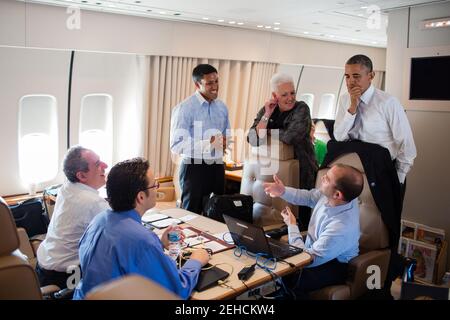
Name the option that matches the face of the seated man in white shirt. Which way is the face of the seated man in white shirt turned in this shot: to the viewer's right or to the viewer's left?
to the viewer's right

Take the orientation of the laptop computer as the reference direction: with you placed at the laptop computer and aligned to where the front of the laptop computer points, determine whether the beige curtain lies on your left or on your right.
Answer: on your left

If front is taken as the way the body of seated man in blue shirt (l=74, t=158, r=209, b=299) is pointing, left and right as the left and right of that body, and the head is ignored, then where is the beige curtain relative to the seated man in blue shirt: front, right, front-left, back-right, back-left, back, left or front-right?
front-left

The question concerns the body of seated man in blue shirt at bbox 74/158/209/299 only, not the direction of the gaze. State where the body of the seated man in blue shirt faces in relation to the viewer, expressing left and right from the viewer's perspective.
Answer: facing away from the viewer and to the right of the viewer

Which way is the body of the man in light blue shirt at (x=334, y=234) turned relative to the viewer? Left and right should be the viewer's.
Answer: facing to the left of the viewer

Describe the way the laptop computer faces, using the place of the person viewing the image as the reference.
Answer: facing away from the viewer and to the right of the viewer

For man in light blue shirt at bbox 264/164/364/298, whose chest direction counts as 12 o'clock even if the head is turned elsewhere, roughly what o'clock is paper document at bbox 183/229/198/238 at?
The paper document is roughly at 12 o'clock from the man in light blue shirt.

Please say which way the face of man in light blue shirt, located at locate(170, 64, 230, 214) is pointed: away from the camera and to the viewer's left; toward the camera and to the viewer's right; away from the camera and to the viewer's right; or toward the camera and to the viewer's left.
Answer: toward the camera and to the viewer's right

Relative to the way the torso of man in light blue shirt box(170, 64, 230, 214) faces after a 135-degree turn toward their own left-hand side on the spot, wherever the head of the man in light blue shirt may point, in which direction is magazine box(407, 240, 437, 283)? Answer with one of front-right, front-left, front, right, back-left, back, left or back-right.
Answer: right

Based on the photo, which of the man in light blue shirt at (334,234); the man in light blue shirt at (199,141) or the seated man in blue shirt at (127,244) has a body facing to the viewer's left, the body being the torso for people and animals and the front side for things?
the man in light blue shirt at (334,234)

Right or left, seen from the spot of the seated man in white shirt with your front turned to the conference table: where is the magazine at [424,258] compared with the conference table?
left

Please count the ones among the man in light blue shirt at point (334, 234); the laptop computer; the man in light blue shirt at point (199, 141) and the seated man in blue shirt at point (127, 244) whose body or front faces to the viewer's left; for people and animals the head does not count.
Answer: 1

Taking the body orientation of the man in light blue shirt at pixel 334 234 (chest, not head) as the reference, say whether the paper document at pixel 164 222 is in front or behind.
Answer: in front

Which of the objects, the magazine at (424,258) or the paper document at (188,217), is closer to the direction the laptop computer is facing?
the magazine
